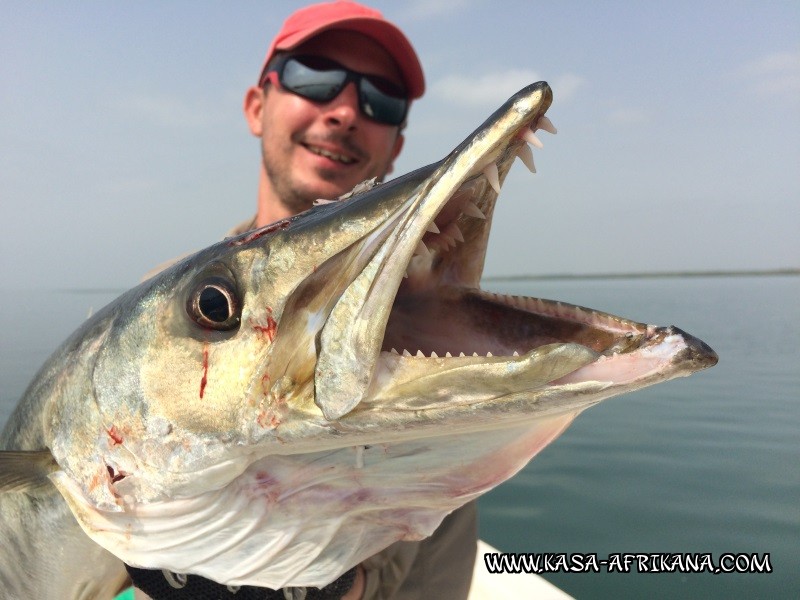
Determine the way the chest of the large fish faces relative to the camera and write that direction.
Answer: to the viewer's right
